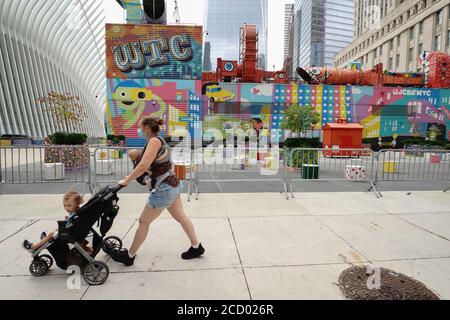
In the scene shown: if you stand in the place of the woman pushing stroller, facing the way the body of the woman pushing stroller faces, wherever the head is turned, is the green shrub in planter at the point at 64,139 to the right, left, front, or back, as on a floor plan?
right

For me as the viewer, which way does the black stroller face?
facing to the left of the viewer

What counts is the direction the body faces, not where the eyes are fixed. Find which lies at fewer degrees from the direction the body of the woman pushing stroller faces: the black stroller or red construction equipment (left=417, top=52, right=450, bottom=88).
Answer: the black stroller

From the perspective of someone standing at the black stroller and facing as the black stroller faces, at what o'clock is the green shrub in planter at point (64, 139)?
The green shrub in planter is roughly at 3 o'clock from the black stroller.

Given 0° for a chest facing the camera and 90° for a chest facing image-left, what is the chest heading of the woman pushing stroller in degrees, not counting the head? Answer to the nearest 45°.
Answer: approximately 90°

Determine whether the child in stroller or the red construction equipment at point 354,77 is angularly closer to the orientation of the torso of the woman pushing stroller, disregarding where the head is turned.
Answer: the child in stroller

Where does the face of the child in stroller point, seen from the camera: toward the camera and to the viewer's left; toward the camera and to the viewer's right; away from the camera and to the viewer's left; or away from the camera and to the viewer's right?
toward the camera and to the viewer's left

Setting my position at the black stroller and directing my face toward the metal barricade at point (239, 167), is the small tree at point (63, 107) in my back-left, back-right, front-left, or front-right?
front-left

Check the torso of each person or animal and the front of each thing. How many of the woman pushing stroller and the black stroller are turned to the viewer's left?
2

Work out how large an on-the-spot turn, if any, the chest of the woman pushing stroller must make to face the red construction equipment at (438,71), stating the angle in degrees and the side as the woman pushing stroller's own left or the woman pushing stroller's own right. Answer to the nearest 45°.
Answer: approximately 135° to the woman pushing stroller's own right

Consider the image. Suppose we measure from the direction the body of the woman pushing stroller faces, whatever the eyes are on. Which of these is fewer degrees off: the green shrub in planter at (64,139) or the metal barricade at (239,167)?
the green shrub in planter

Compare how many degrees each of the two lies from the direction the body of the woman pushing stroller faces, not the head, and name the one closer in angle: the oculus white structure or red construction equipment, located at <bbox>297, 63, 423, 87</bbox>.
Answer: the oculus white structure
